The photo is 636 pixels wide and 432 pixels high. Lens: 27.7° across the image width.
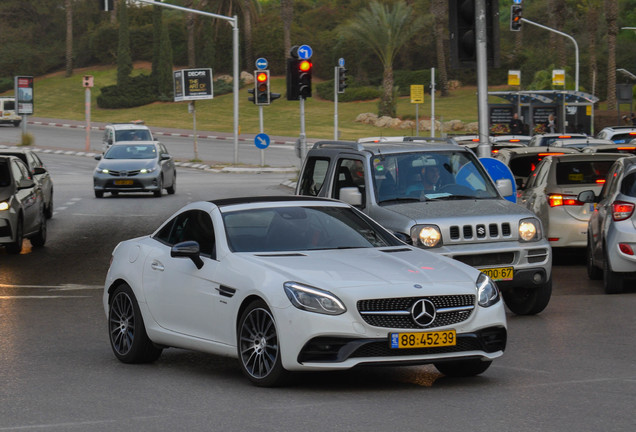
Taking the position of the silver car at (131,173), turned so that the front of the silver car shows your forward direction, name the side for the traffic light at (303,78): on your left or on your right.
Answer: on your left

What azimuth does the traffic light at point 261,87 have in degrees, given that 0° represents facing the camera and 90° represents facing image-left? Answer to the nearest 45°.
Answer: approximately 0°

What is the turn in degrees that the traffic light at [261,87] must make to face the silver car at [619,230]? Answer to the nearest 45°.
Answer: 0° — it already faces it

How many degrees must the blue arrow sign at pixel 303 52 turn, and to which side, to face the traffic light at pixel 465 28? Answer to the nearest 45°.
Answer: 0° — it already faces it

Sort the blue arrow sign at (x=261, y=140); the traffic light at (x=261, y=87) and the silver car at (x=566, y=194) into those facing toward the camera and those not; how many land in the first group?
2

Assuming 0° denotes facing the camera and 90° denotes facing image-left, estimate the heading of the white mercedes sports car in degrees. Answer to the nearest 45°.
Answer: approximately 315°

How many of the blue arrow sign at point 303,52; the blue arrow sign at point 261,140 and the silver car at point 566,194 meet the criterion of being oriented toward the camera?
2

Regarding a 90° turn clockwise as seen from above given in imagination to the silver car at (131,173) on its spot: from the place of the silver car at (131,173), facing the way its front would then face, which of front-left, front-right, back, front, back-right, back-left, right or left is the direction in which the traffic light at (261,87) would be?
right

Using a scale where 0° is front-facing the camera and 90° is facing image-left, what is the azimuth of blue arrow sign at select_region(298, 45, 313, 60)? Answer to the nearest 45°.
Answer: approximately 0°

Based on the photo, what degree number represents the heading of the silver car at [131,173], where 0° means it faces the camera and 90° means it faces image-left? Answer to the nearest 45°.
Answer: approximately 45°

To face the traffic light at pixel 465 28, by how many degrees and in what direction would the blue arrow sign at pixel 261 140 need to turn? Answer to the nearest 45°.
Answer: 0° — it already faces it

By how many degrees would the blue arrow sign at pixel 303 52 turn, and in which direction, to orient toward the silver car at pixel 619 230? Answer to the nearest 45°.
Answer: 0° — it already faces it
